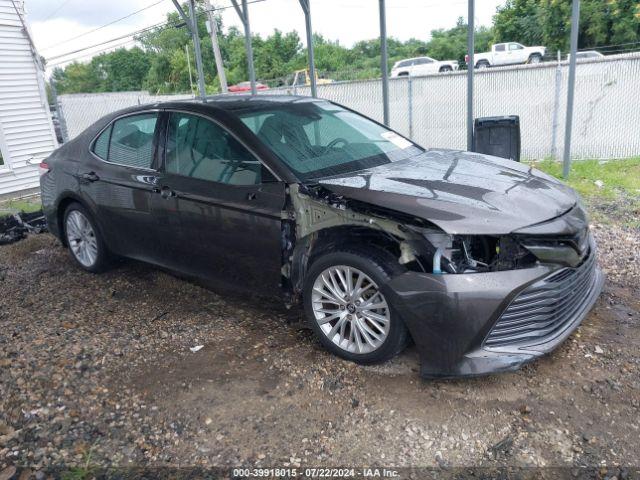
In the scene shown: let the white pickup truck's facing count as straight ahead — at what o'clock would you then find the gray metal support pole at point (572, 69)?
The gray metal support pole is roughly at 3 o'clock from the white pickup truck.

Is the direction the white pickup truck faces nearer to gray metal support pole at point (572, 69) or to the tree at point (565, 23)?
the tree

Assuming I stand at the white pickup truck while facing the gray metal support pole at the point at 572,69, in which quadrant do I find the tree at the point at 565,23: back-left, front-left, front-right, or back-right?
back-left

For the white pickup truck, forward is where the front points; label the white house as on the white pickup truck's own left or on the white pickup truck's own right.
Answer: on the white pickup truck's own right

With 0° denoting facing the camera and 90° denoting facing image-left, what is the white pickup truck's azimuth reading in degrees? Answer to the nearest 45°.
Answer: approximately 270°

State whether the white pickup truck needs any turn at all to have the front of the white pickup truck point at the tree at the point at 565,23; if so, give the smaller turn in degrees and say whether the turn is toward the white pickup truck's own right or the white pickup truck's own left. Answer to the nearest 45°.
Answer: approximately 45° to the white pickup truck's own left

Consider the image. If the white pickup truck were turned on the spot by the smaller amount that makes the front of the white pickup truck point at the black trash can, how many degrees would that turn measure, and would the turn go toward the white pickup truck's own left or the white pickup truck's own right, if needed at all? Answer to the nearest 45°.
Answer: approximately 90° to the white pickup truck's own right
